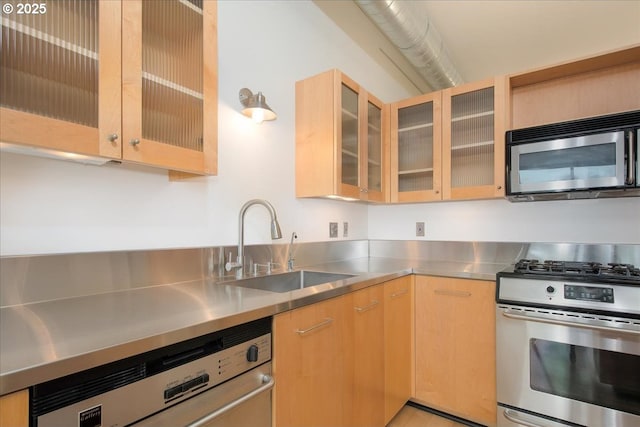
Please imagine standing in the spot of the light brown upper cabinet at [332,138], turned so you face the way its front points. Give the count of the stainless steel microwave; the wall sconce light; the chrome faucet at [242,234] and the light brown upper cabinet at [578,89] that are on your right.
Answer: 2

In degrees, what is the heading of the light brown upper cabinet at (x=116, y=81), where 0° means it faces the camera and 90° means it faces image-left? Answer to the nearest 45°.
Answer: approximately 315°

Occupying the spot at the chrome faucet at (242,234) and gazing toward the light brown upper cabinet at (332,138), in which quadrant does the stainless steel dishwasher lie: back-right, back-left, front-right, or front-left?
back-right

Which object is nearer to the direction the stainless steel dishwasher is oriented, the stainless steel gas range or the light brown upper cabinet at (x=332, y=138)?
the stainless steel gas range

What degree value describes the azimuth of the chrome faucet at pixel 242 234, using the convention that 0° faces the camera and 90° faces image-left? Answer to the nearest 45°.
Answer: approximately 315°
